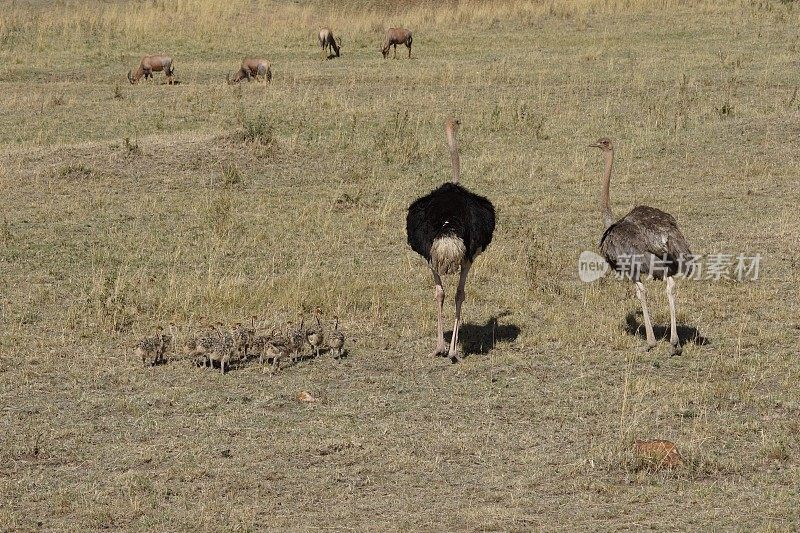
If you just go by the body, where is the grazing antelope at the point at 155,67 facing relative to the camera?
to the viewer's left

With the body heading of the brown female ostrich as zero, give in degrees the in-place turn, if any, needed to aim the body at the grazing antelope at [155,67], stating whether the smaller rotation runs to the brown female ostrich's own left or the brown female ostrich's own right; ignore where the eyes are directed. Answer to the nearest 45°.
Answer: approximately 45° to the brown female ostrich's own right

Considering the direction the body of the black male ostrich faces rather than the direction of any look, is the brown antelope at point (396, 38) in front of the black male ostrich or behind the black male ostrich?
in front

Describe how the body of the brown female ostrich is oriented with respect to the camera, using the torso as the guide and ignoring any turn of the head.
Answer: to the viewer's left

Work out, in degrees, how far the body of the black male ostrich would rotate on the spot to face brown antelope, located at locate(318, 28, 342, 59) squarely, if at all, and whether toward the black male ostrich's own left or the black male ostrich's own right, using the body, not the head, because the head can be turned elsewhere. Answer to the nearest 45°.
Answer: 0° — it already faces it

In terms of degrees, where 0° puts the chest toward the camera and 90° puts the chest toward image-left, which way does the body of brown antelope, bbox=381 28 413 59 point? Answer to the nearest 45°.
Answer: approximately 90°

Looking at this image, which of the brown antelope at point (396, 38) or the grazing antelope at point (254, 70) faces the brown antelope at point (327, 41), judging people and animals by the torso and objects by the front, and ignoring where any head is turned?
the brown antelope at point (396, 38)

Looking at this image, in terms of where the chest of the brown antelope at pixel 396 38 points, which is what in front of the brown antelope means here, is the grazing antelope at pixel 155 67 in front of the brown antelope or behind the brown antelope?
in front
